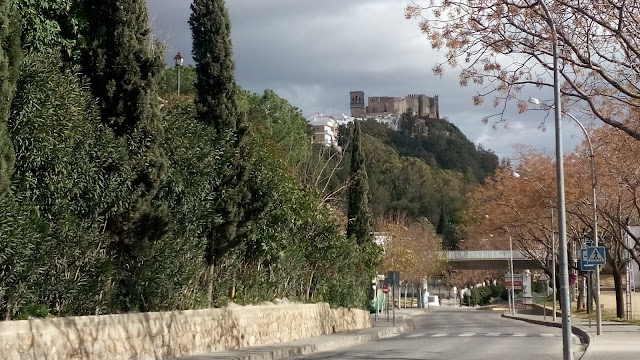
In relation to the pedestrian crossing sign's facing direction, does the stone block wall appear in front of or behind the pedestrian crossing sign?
in front

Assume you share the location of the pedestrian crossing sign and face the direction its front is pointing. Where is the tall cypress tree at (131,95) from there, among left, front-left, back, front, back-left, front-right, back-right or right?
front-right

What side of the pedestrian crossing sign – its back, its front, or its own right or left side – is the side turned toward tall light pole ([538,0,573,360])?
front

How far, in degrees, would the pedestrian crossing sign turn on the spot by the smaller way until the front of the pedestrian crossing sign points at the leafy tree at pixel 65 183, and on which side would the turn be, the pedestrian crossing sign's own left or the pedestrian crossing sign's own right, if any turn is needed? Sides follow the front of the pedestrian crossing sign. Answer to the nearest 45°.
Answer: approximately 45° to the pedestrian crossing sign's own right

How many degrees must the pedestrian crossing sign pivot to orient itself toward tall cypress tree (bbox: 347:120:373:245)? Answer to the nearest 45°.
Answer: approximately 135° to its right

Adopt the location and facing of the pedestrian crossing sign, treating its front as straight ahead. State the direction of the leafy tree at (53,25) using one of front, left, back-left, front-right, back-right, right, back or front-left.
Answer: front-right

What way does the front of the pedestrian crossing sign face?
toward the camera

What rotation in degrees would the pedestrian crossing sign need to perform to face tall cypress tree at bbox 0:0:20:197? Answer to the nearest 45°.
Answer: approximately 45° to its right

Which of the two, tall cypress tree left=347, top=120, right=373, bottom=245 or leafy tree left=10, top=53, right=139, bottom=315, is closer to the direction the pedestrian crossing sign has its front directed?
the leafy tree
